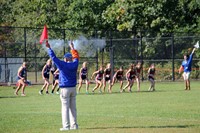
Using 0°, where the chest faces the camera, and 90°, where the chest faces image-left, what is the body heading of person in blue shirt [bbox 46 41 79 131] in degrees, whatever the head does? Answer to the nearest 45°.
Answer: approximately 180°
